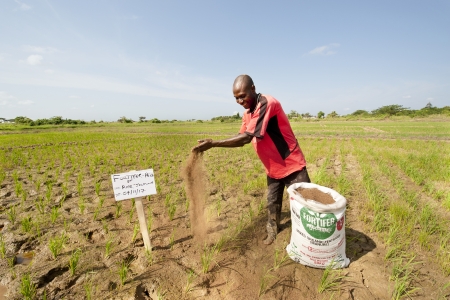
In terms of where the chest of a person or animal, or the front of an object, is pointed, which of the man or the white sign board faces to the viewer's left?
the man

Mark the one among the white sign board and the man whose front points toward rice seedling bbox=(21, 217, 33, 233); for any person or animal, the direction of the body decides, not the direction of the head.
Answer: the man

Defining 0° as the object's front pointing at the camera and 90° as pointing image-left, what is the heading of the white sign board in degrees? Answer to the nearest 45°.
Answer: approximately 0°

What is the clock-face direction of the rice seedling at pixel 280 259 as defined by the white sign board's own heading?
The rice seedling is roughly at 10 o'clock from the white sign board.

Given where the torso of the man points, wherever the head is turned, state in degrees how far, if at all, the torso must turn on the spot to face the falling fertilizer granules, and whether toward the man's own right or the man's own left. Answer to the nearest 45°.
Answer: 0° — they already face it

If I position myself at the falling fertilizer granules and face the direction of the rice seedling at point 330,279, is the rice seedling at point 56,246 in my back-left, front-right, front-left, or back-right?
back-right

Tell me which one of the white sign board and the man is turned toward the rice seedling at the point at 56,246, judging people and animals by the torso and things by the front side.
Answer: the man

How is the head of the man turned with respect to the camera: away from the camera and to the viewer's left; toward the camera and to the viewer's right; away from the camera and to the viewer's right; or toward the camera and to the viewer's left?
toward the camera and to the viewer's left

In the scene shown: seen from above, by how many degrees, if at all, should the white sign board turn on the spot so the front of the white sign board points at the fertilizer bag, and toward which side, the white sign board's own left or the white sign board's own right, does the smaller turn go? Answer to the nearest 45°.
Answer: approximately 45° to the white sign board's own left

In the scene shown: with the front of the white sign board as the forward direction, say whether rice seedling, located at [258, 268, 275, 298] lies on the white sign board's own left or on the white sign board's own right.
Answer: on the white sign board's own left

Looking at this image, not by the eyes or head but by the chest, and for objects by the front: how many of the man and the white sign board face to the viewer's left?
1

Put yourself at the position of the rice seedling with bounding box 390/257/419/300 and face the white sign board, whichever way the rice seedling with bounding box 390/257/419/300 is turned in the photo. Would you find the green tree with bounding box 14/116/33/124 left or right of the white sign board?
right

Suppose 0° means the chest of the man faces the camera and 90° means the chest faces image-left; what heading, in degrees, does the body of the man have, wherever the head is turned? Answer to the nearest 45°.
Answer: approximately 90°
